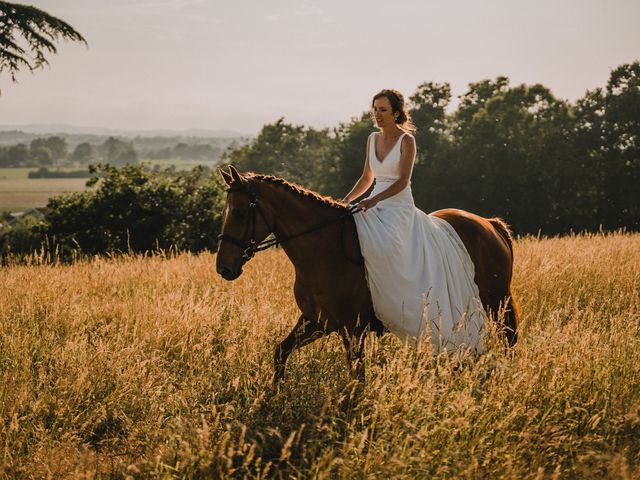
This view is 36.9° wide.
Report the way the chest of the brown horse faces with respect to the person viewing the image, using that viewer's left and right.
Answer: facing to the left of the viewer

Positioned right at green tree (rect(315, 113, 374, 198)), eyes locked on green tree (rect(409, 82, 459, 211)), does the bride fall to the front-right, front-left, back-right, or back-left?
front-right

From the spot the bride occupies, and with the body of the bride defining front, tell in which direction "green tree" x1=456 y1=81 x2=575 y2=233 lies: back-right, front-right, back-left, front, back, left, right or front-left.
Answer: back-right

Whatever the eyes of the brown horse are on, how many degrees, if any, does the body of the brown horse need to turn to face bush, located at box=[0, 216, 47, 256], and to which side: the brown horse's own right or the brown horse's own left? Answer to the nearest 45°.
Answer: approximately 45° to the brown horse's own right

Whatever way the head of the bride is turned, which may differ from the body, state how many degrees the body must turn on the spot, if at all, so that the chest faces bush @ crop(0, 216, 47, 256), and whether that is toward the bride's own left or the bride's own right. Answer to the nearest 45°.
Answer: approximately 90° to the bride's own right

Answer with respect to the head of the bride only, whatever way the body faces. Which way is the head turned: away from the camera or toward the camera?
toward the camera

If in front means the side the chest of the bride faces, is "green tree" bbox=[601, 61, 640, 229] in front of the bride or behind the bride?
behind
